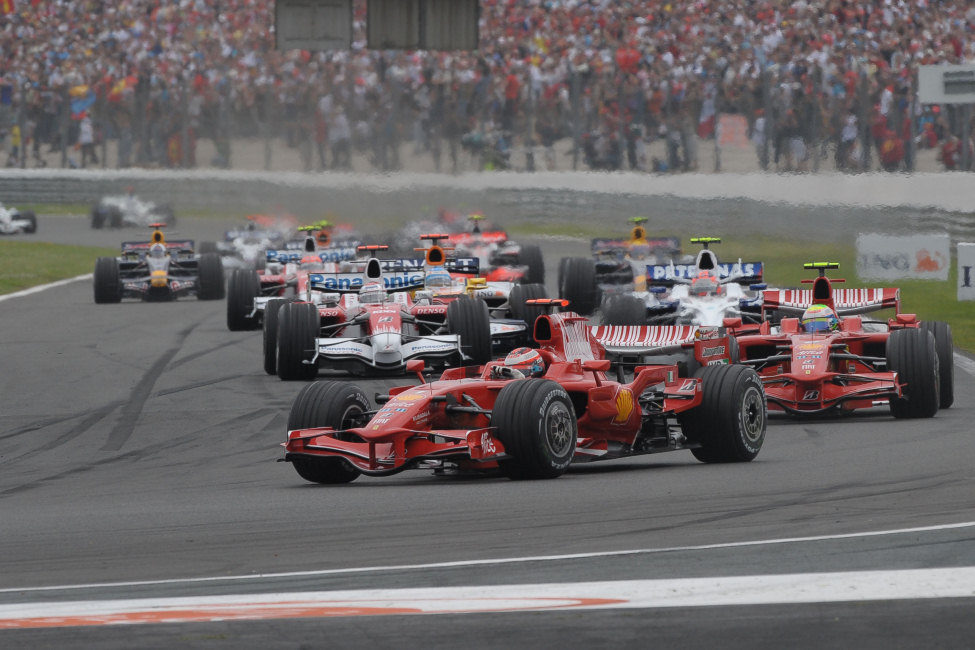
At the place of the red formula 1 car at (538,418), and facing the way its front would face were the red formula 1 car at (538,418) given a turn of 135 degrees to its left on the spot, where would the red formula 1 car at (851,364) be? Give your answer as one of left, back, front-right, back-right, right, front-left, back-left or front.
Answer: front-left

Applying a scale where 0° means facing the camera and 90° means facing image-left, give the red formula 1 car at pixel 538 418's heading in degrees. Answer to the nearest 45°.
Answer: approximately 45°

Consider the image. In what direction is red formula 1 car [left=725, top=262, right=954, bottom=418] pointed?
toward the camera

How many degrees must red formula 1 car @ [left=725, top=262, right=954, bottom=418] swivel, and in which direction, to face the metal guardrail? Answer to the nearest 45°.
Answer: approximately 180°

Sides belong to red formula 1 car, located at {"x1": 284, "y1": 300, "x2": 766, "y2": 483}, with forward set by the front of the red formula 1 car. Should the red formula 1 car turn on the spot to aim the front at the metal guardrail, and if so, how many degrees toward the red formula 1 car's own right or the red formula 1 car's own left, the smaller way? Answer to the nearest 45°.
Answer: approximately 135° to the red formula 1 car's own right
